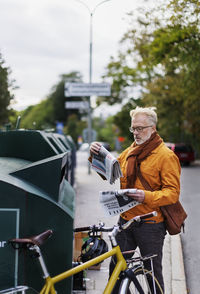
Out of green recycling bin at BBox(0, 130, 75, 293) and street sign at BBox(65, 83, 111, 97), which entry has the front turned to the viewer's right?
the green recycling bin

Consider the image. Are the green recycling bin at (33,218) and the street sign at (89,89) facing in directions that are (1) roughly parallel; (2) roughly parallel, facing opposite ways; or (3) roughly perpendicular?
roughly perpendicular

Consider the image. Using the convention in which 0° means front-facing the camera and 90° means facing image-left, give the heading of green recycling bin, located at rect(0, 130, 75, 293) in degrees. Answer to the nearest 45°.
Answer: approximately 270°

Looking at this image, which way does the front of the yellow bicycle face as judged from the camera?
facing away from the viewer and to the right of the viewer

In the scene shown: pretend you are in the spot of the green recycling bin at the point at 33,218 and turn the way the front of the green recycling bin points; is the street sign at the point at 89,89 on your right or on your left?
on your left

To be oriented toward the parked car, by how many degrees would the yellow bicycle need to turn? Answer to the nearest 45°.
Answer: approximately 45° to its left

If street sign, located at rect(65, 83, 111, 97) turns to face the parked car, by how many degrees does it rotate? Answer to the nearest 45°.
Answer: approximately 135° to its left
